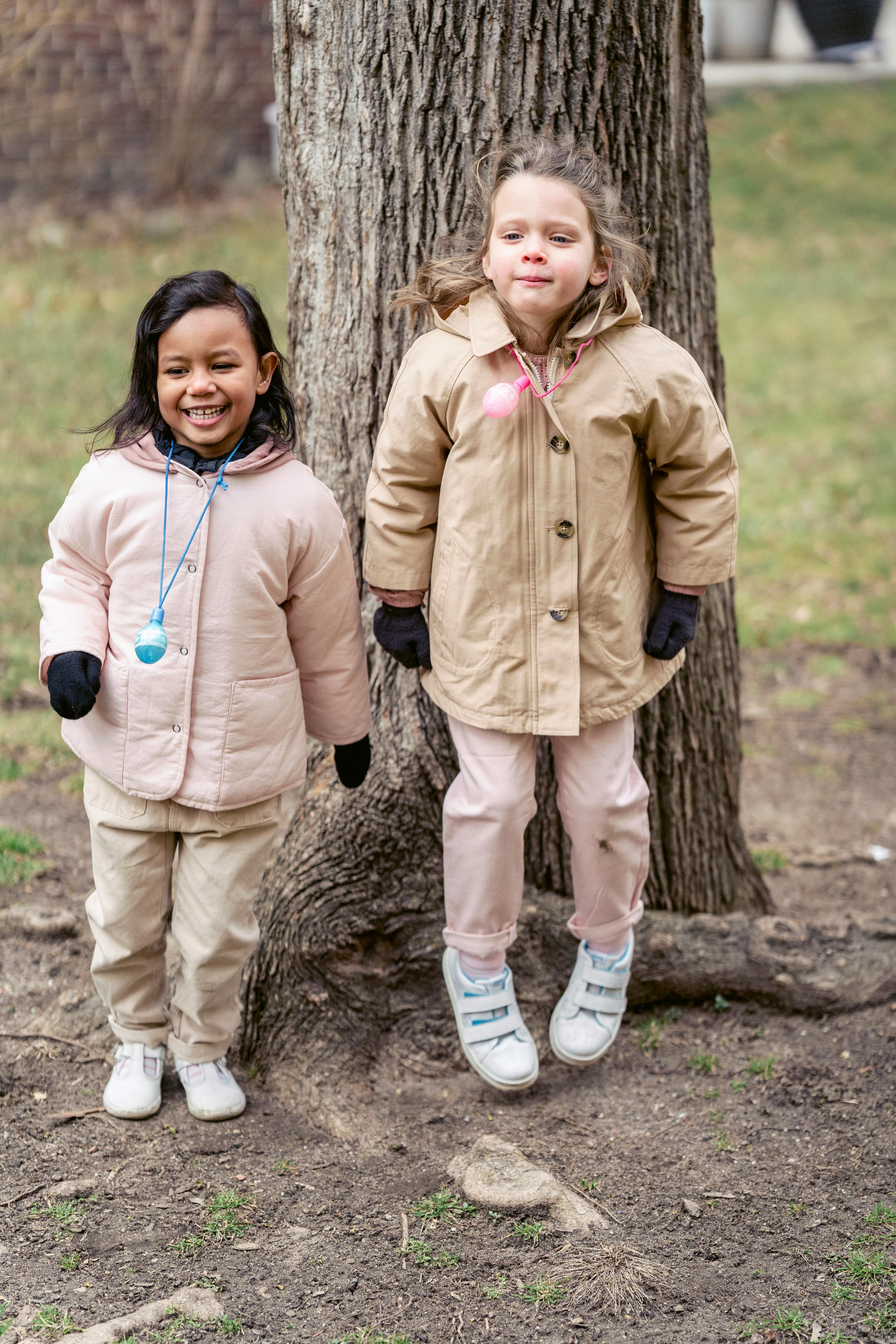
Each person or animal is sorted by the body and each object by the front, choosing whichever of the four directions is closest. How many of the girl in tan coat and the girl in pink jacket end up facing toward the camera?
2

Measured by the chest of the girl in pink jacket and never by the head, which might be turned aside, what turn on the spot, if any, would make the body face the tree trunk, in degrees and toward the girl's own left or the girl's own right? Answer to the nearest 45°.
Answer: approximately 135° to the girl's own left

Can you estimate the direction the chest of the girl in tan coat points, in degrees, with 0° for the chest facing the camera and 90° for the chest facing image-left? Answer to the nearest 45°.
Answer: approximately 0°
